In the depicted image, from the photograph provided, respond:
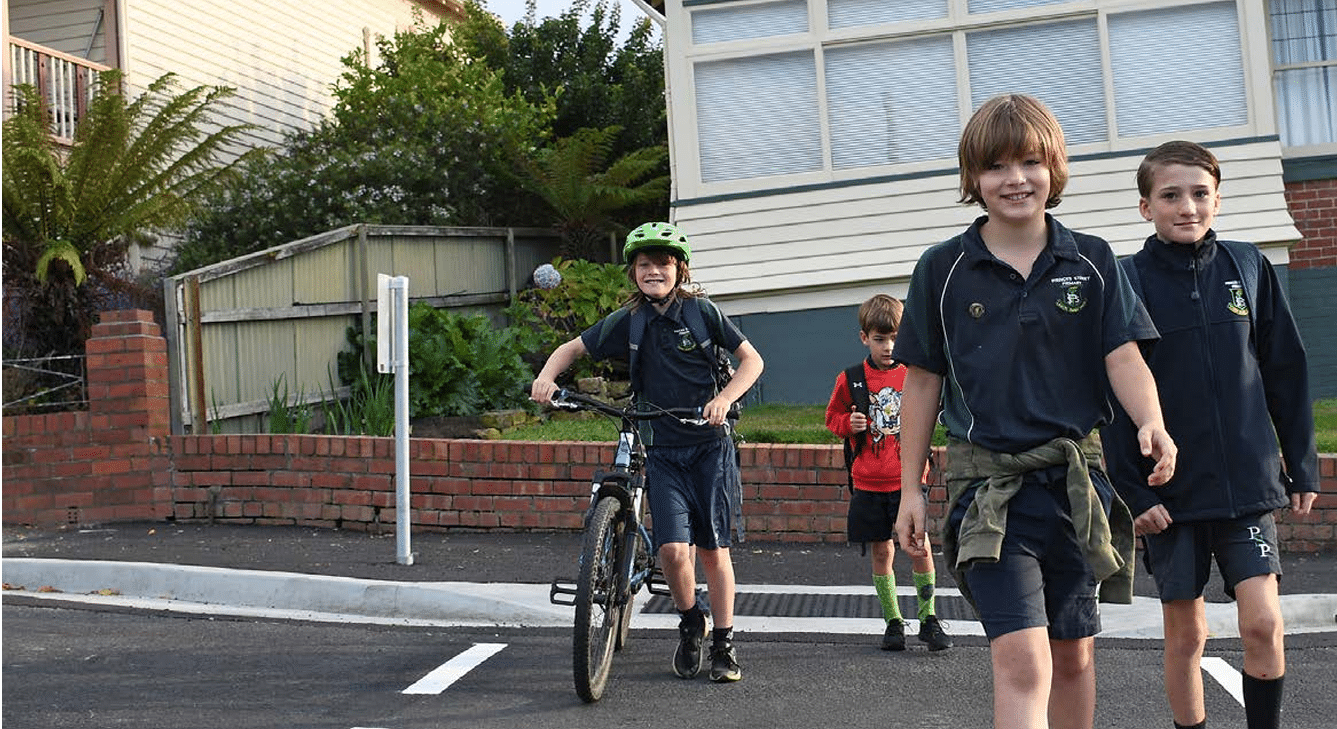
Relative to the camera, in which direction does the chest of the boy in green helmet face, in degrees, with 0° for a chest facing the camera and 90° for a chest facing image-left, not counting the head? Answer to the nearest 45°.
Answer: approximately 0°

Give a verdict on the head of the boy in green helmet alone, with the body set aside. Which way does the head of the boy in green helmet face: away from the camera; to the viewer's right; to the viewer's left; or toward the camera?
toward the camera

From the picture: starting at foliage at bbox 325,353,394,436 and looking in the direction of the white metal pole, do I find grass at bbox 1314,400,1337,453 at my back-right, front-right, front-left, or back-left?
front-left

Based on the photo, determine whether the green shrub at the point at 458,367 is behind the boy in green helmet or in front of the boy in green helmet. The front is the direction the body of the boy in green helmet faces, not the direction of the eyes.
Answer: behind

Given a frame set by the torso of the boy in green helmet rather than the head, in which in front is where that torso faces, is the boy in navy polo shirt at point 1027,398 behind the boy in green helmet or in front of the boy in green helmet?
in front

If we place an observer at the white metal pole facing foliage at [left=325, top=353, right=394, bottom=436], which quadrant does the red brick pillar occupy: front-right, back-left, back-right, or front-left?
front-left

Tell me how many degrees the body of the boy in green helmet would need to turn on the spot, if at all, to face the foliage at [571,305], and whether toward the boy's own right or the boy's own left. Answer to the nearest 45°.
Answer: approximately 180°

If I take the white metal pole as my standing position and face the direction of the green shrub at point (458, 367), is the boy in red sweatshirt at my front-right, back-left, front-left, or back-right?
back-right

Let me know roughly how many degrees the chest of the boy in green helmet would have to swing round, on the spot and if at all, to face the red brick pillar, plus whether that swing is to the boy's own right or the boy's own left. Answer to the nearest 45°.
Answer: approximately 135° to the boy's own right

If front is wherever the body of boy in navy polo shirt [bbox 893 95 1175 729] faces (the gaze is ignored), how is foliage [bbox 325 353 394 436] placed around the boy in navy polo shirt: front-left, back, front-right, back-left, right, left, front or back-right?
back-right

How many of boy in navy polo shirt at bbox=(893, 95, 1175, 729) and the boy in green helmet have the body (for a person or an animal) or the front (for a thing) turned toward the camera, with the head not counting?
2

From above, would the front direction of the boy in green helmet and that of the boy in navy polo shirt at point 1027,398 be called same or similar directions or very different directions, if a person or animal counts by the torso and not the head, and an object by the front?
same or similar directions

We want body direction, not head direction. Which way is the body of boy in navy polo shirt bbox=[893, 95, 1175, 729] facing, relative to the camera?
toward the camera
